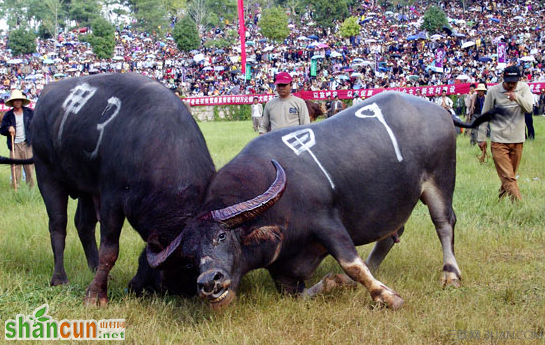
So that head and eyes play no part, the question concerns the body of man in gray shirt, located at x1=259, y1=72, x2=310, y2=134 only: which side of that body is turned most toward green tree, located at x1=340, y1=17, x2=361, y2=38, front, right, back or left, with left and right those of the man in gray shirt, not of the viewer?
back

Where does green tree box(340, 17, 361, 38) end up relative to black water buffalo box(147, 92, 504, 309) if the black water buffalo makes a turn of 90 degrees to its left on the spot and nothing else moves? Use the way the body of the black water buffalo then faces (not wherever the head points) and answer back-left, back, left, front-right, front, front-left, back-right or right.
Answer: back-left

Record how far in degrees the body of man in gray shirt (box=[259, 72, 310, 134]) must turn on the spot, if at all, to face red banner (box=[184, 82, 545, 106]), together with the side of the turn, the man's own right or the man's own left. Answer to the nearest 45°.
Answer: approximately 180°

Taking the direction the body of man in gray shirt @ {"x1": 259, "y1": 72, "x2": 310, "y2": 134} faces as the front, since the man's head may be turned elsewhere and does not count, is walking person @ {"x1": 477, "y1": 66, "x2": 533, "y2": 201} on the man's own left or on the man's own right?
on the man's own left

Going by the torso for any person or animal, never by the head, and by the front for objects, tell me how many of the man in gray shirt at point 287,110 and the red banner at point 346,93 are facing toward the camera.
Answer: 2
